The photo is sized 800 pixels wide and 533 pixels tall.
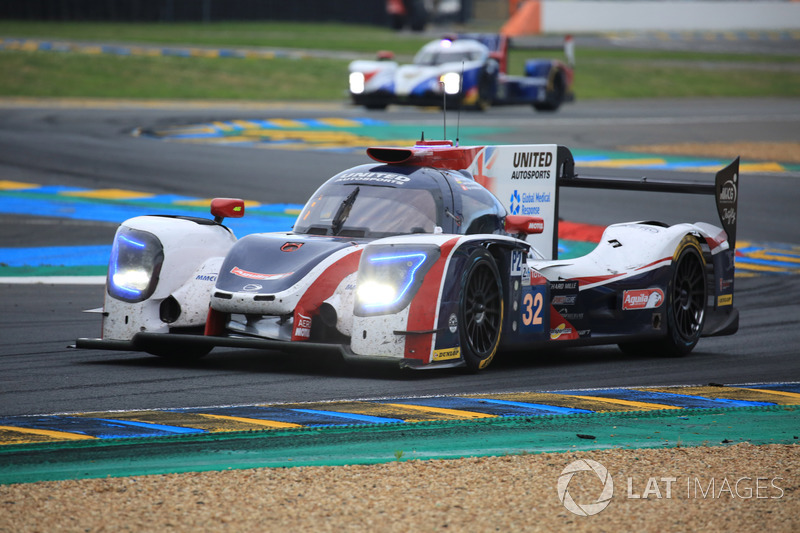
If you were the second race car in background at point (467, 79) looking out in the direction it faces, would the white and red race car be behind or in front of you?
in front

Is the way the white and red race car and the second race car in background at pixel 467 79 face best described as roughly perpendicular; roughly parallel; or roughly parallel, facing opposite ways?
roughly parallel

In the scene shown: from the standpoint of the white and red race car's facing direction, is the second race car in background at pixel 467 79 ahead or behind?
behind

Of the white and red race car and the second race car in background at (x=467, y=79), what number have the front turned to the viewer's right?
0
